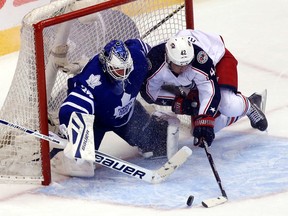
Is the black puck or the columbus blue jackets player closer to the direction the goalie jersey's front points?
the black puck

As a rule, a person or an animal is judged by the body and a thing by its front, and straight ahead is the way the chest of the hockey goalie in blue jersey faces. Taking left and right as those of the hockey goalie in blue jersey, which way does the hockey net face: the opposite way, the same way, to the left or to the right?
the same way

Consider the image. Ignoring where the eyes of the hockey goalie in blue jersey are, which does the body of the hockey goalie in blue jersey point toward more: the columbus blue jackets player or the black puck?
the black puck

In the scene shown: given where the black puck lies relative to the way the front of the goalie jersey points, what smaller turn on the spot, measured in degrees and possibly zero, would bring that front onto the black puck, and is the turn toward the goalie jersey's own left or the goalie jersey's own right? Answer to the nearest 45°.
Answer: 0° — it already faces it

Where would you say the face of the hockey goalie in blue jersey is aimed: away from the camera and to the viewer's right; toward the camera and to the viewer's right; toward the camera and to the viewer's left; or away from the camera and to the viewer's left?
toward the camera and to the viewer's right

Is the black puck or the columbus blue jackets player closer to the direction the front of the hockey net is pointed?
the black puck

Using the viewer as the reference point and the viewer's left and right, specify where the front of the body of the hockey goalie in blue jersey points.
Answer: facing the viewer and to the right of the viewer

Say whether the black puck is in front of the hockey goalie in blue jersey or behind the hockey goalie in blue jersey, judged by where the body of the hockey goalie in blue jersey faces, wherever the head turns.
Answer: in front

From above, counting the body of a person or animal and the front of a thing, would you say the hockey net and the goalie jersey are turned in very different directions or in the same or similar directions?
same or similar directions

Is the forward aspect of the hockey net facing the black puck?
yes
